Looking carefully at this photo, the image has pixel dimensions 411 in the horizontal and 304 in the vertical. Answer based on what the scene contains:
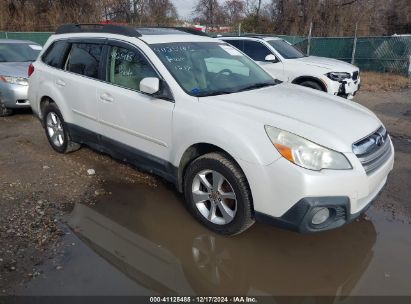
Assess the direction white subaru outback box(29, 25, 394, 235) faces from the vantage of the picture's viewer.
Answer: facing the viewer and to the right of the viewer

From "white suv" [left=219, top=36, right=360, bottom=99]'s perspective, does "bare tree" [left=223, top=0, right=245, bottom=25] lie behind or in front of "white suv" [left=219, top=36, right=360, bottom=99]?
behind

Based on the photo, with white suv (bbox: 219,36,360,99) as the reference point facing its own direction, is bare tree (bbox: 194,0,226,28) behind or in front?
behind

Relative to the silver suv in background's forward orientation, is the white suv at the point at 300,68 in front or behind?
in front

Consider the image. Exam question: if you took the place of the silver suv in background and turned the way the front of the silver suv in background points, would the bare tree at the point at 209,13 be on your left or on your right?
on your left

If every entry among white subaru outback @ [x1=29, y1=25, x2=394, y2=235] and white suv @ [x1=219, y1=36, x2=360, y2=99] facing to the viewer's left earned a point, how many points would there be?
0

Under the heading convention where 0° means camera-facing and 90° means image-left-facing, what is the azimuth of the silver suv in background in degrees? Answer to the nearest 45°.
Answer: approximately 315°

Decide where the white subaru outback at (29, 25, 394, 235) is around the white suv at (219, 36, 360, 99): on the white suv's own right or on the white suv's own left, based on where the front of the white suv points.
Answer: on the white suv's own right

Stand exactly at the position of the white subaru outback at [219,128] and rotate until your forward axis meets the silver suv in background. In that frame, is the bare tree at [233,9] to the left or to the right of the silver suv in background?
right

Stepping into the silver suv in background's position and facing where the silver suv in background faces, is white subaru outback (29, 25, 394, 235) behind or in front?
in front
